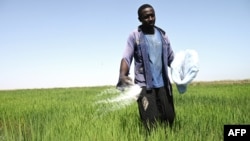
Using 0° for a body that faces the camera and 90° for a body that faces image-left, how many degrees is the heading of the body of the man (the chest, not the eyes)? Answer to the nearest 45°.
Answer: approximately 315°
